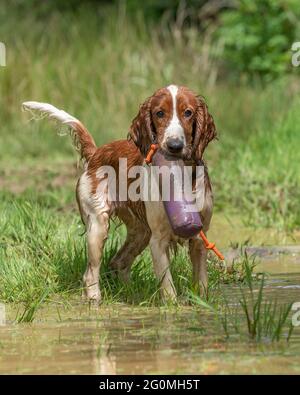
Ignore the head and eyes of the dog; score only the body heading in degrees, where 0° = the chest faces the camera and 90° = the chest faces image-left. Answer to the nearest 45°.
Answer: approximately 315°
